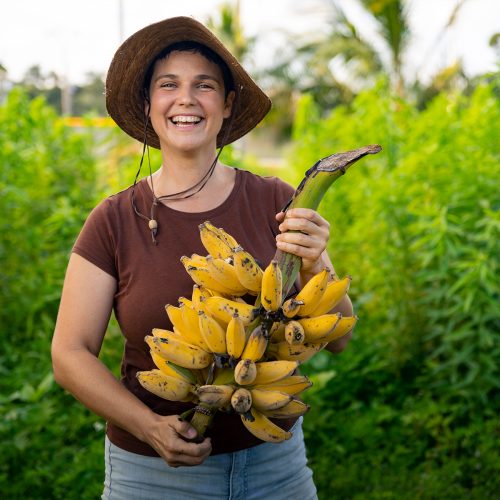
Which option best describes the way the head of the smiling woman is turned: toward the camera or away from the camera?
toward the camera

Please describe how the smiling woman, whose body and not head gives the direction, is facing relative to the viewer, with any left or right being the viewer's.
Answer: facing the viewer

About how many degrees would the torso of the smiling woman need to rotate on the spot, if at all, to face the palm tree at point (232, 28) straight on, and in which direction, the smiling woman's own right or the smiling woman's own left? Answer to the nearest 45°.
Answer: approximately 180°
